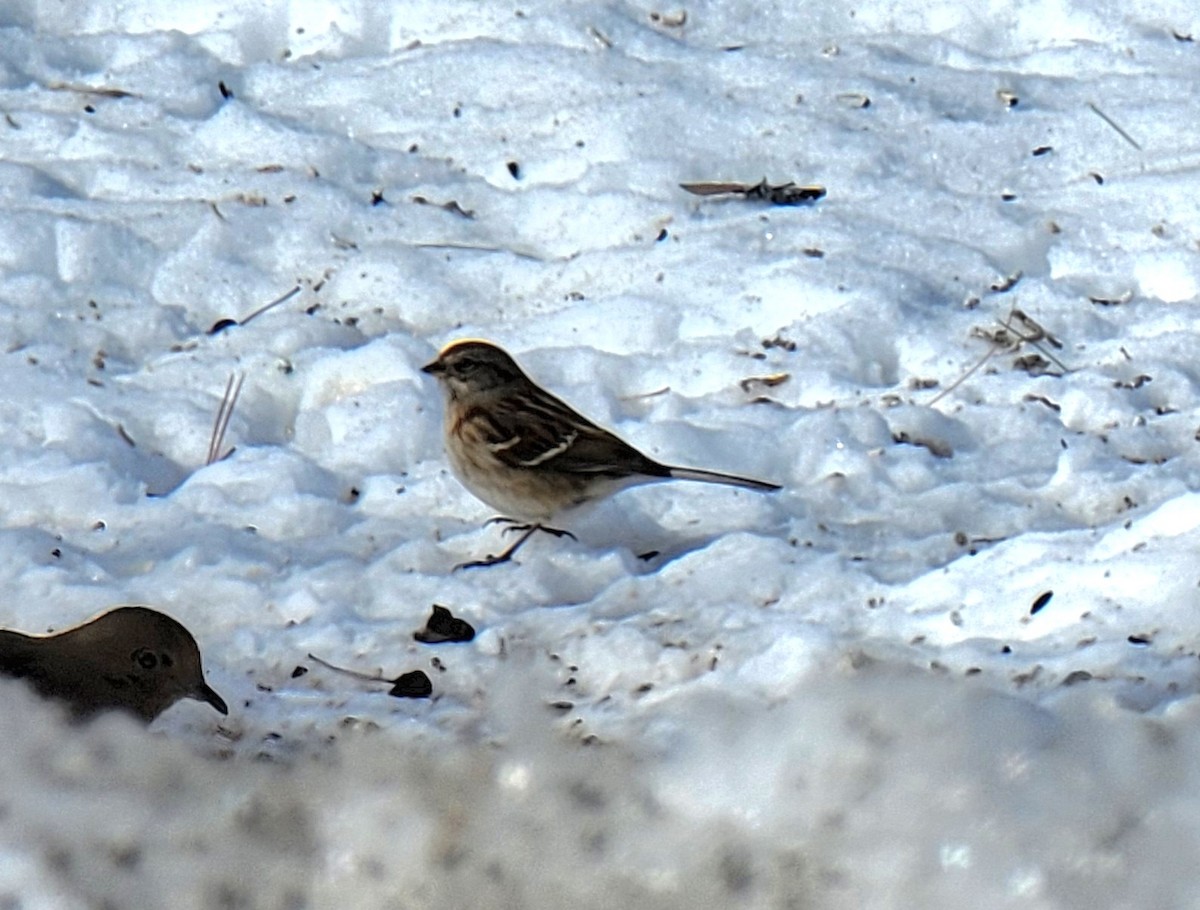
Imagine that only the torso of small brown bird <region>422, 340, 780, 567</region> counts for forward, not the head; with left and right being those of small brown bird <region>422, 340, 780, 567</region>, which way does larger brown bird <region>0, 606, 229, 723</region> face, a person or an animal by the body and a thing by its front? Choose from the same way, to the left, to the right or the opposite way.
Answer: the opposite way

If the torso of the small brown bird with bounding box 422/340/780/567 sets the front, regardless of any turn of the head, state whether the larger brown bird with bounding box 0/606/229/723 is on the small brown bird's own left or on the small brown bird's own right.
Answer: on the small brown bird's own left

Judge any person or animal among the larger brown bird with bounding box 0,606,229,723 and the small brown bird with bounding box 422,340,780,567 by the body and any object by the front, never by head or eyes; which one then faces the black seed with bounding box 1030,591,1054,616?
the larger brown bird with bounding box 0,606,229,723

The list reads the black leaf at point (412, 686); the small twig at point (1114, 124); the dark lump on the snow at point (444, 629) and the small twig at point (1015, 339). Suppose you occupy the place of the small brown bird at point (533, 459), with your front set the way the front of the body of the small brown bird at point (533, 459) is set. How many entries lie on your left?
2

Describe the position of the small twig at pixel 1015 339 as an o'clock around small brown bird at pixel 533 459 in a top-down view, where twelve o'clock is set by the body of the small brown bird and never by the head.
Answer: The small twig is roughly at 5 o'clock from the small brown bird.

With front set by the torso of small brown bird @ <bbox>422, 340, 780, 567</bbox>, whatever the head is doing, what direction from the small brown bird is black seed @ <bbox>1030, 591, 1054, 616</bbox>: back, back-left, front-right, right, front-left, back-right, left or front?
back-left

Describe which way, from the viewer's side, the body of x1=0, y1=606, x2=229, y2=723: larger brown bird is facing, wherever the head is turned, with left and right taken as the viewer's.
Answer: facing to the right of the viewer

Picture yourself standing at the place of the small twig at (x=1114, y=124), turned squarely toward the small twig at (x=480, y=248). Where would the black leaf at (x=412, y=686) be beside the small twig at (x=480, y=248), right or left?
left

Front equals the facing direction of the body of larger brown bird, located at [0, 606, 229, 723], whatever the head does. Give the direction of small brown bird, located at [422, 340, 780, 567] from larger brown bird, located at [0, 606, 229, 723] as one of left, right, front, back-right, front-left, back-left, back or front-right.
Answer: front-left

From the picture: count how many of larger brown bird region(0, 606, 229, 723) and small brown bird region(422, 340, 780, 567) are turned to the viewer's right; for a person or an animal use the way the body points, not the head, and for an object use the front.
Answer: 1

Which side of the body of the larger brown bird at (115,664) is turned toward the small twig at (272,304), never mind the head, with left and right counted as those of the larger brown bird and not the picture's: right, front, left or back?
left

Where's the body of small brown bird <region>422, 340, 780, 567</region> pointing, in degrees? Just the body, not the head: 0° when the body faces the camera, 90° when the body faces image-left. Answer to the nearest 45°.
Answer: approximately 90°
